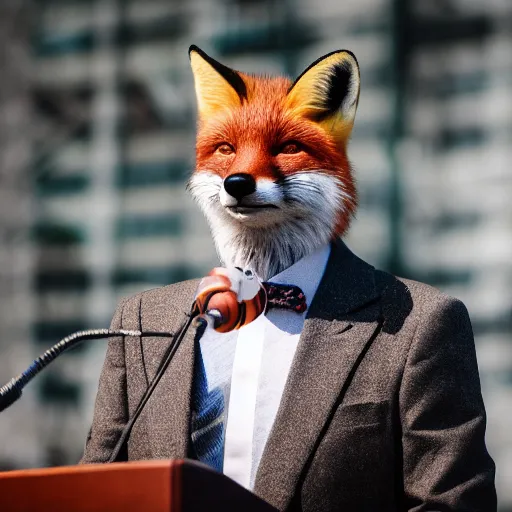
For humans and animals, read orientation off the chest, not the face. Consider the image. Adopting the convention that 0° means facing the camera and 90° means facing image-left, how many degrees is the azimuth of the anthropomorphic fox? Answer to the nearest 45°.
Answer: approximately 45°

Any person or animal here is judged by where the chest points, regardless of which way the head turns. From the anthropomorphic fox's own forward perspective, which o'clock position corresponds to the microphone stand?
The microphone stand is roughly at 12 o'clock from the anthropomorphic fox.
